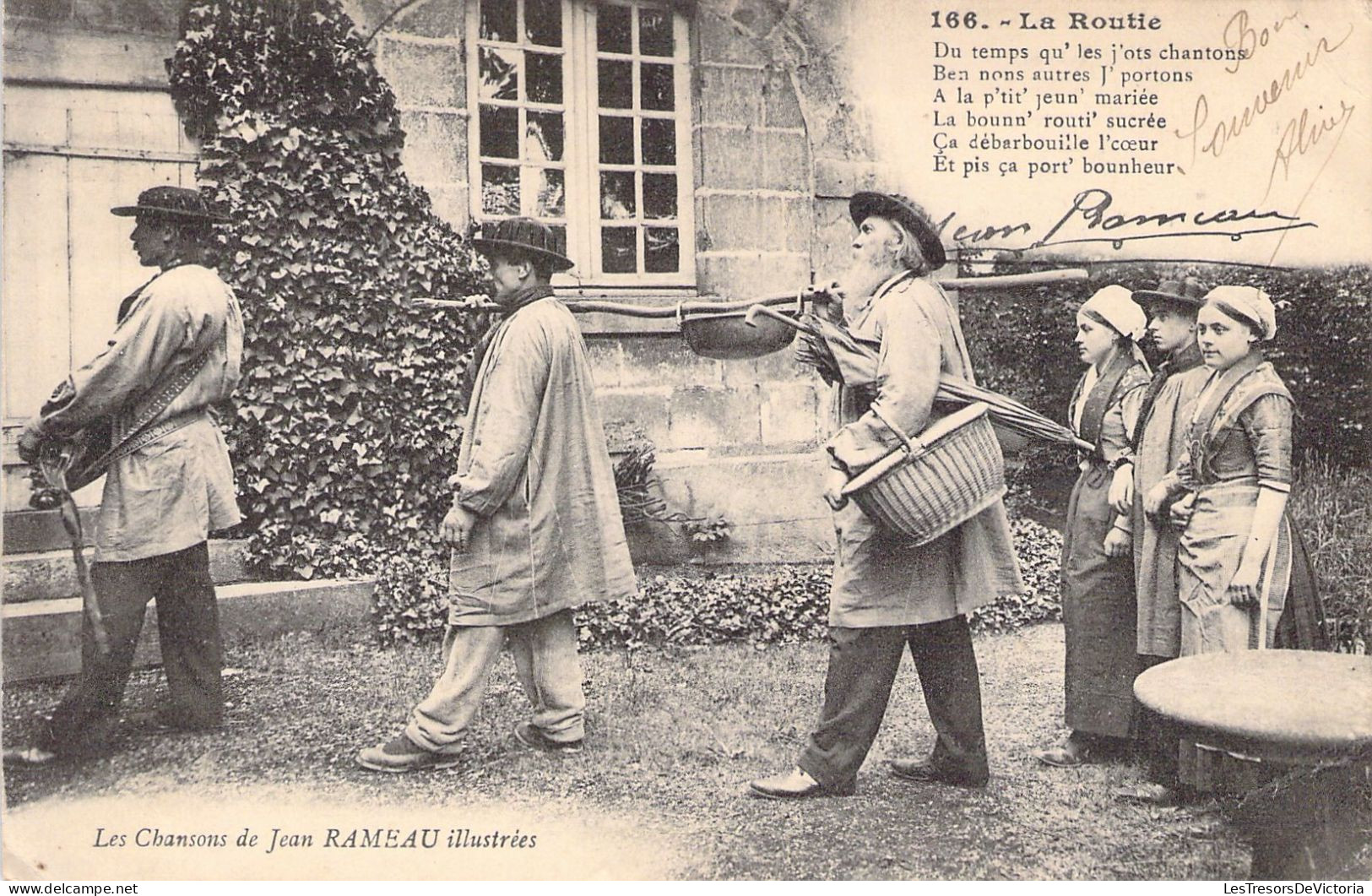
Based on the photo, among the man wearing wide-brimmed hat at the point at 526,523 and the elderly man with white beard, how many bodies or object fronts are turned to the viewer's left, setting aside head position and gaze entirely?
2

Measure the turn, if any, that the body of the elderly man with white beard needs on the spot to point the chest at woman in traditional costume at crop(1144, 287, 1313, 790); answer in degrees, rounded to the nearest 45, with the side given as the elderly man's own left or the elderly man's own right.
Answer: approximately 180°

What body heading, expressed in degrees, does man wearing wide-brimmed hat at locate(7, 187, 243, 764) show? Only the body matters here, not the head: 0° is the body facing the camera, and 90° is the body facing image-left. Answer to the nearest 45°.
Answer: approximately 90°

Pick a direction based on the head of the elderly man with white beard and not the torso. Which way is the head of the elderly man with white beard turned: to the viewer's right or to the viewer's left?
to the viewer's left

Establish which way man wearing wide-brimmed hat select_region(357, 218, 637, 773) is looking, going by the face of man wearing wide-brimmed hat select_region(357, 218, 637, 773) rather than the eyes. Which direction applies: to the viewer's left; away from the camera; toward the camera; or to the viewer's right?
to the viewer's left

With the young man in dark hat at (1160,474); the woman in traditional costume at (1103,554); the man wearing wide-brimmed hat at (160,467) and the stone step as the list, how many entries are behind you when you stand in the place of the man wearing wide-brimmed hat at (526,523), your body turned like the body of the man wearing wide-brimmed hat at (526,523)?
2

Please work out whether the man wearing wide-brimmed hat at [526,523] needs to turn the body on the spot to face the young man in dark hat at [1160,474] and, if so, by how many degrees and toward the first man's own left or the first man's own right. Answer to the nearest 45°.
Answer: approximately 180°

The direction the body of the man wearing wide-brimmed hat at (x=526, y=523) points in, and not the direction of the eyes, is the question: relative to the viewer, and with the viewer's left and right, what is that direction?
facing to the left of the viewer

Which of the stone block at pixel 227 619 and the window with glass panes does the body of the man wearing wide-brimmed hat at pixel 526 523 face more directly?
the stone block
